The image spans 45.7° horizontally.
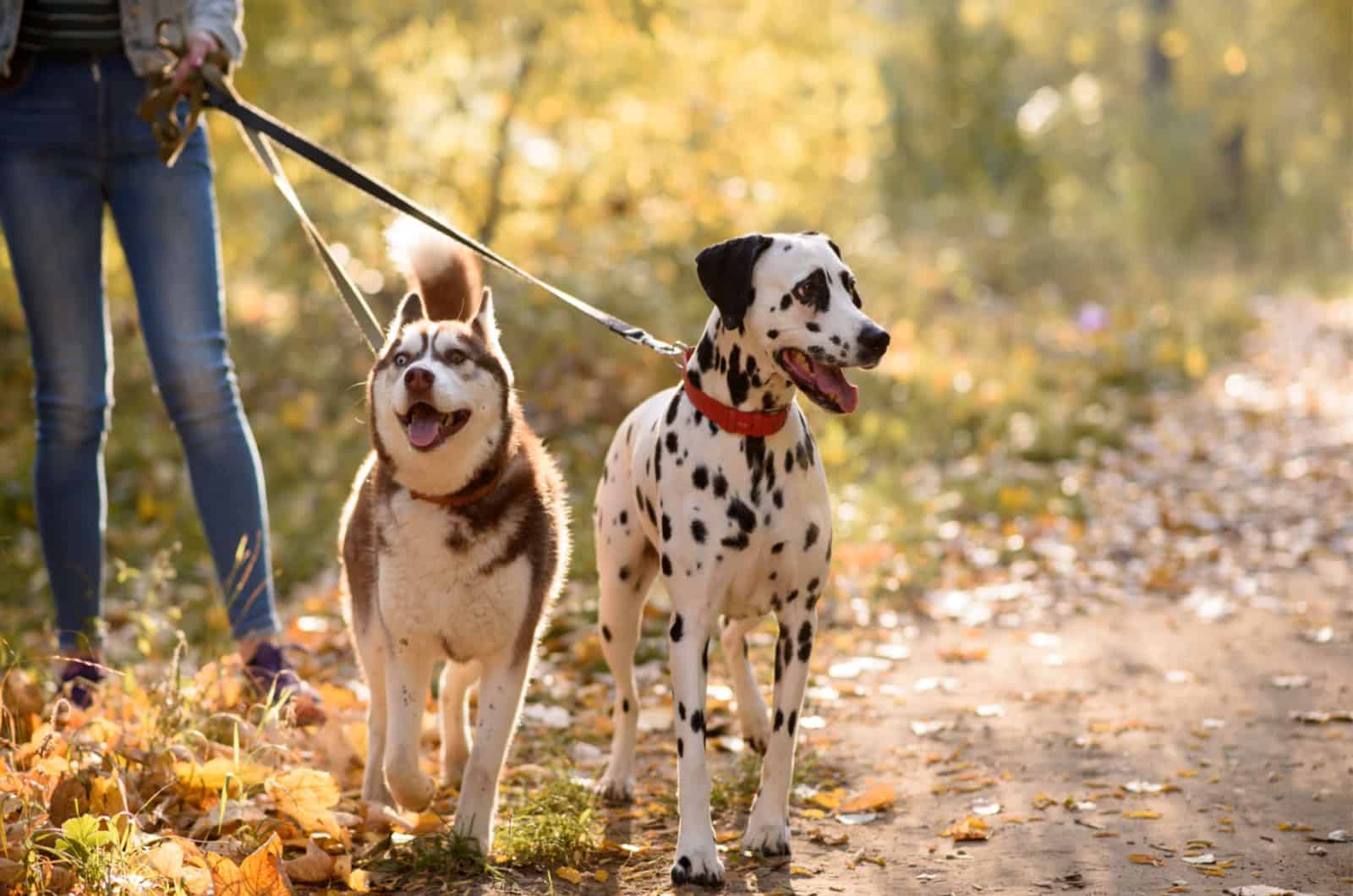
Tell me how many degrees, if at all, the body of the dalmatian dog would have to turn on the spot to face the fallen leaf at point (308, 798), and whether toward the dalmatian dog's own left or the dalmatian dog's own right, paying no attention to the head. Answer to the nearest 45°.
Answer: approximately 135° to the dalmatian dog's own right

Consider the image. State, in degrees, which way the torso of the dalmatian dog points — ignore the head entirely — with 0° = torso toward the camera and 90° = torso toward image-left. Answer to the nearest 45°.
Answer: approximately 315°

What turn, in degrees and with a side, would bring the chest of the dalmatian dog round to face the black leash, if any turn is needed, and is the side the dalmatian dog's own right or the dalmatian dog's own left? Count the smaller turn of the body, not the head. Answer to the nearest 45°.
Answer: approximately 135° to the dalmatian dog's own right

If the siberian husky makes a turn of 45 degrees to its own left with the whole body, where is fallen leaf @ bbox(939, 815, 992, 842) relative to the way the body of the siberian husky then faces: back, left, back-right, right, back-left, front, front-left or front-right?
front-left

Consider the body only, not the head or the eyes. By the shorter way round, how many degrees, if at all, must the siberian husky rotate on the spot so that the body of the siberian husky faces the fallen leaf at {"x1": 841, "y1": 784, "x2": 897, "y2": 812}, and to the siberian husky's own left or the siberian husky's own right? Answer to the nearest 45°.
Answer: approximately 90° to the siberian husky's own left

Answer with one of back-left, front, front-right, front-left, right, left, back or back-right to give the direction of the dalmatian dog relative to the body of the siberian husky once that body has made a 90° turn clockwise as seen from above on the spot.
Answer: back

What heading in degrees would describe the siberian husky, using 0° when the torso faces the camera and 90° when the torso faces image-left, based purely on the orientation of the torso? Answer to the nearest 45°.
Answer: approximately 0°

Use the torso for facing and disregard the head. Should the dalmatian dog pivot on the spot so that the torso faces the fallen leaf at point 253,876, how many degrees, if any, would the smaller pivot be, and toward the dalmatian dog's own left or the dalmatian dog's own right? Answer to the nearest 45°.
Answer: approximately 90° to the dalmatian dog's own right
